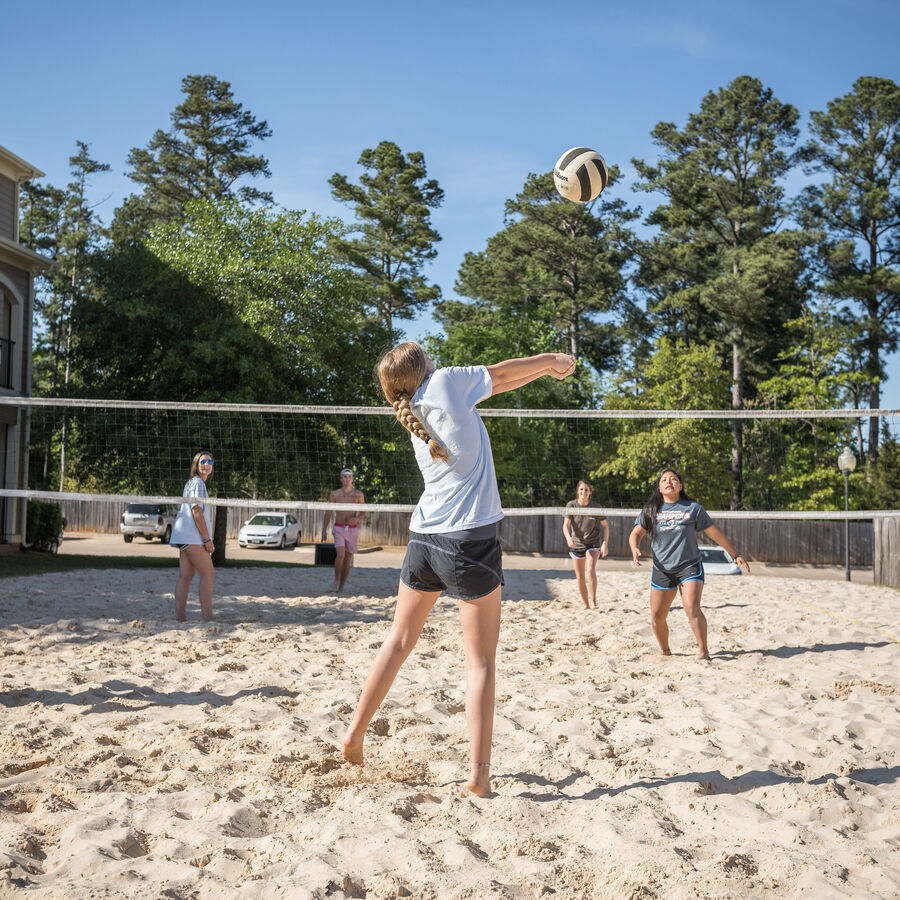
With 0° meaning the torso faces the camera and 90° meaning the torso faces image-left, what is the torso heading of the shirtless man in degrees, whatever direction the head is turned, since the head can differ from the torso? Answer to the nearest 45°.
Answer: approximately 0°

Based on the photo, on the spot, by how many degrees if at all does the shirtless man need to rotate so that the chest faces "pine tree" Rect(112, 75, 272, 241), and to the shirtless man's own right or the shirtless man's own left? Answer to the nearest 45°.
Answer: approximately 180°

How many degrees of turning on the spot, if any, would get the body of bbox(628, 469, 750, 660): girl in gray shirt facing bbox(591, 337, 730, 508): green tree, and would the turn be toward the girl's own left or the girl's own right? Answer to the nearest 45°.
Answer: approximately 180°

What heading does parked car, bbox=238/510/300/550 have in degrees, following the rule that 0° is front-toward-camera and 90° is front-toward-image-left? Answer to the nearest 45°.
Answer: approximately 45°

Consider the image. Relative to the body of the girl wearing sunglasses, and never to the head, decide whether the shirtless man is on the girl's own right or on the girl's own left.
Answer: on the girl's own left

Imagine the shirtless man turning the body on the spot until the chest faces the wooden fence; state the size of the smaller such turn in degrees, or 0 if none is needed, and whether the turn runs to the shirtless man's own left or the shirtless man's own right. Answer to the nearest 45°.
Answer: approximately 135° to the shirtless man's own left

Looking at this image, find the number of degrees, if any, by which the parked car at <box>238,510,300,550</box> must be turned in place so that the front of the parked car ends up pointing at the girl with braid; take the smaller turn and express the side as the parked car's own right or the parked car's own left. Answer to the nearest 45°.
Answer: approximately 45° to the parked car's own left

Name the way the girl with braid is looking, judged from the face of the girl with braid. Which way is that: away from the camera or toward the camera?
away from the camera

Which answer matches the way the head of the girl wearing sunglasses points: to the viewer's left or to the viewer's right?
to the viewer's right
